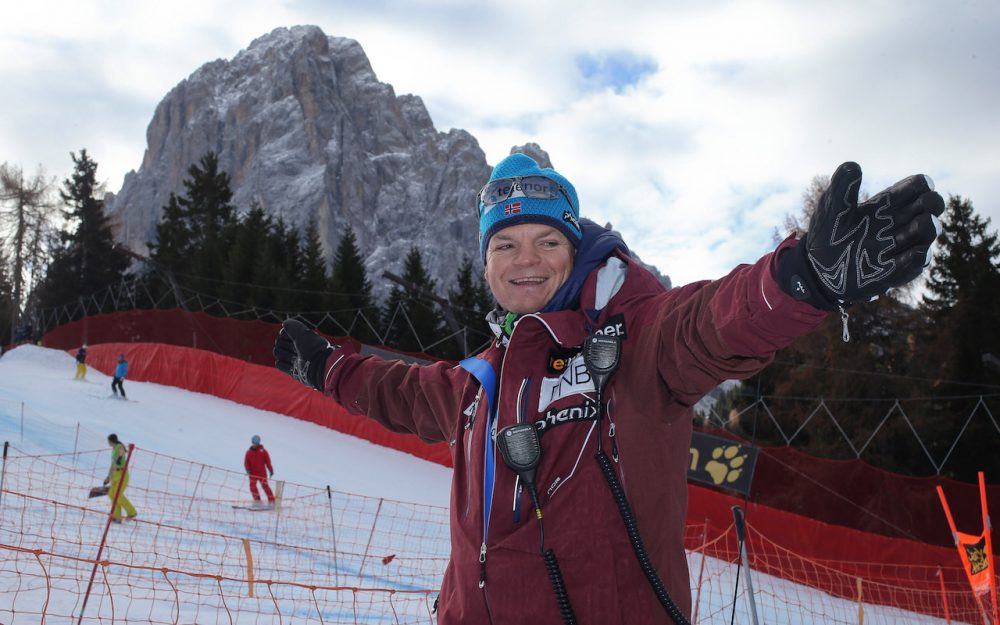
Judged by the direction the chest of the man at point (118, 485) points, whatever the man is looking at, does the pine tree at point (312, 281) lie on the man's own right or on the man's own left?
on the man's own right

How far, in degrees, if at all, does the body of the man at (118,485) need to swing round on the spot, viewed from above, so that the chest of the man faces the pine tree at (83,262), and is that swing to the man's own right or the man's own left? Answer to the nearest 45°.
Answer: approximately 90° to the man's own right

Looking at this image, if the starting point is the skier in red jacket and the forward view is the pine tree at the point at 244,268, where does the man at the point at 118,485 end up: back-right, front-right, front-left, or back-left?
back-left

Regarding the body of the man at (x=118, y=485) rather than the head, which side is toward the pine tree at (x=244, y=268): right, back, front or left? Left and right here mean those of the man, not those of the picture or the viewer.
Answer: right

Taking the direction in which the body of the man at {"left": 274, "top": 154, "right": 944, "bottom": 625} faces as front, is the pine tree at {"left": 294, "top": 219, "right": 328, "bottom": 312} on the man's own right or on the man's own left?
on the man's own right

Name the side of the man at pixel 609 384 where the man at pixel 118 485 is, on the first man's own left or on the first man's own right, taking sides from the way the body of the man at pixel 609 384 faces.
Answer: on the first man's own right

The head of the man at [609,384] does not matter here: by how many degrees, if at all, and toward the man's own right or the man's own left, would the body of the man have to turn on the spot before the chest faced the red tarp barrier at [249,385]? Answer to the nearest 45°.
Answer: approximately 90° to the man's own right

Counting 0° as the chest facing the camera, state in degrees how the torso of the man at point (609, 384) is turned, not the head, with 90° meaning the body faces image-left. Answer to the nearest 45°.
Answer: approximately 45°

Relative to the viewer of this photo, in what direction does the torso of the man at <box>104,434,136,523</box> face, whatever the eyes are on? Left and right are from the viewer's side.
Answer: facing to the left of the viewer
